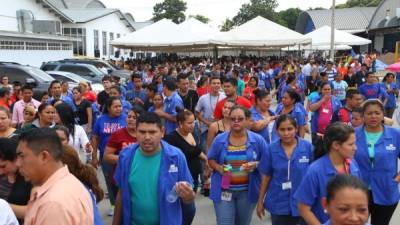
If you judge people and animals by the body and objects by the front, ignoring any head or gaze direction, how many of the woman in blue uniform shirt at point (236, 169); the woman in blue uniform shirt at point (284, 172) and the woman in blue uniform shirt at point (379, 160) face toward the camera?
3

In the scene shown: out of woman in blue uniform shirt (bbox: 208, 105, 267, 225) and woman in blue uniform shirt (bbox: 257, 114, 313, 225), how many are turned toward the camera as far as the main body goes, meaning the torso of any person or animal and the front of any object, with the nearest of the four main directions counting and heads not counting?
2

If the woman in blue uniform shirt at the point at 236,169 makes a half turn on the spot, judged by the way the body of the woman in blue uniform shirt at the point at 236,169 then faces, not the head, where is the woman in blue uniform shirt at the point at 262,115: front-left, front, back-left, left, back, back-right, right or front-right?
front

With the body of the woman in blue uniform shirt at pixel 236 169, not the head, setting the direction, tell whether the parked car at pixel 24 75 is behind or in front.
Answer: behind

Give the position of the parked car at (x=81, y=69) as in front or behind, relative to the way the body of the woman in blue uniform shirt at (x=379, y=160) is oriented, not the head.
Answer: behind

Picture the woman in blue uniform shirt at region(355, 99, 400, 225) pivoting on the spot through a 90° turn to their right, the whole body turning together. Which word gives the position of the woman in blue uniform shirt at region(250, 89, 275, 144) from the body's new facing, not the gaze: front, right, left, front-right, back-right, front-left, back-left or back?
front-right

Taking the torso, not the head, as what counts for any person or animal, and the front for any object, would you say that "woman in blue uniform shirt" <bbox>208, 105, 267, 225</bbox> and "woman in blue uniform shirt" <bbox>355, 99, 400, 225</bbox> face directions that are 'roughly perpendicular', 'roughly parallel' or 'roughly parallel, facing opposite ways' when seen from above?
roughly parallel

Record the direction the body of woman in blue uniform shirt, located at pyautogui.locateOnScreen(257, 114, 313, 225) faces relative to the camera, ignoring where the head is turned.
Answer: toward the camera

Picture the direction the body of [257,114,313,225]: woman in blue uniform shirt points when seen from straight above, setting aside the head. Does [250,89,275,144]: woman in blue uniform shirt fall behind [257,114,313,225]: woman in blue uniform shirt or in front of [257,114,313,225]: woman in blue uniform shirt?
behind

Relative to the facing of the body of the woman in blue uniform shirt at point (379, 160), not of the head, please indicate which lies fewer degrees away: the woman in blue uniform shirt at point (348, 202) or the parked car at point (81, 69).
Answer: the woman in blue uniform shirt

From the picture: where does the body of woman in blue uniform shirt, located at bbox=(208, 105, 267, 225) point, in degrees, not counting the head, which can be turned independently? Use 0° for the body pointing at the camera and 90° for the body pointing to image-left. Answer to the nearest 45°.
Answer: approximately 0°

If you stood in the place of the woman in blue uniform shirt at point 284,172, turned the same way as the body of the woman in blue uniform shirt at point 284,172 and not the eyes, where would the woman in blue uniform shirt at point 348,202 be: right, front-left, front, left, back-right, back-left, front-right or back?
front

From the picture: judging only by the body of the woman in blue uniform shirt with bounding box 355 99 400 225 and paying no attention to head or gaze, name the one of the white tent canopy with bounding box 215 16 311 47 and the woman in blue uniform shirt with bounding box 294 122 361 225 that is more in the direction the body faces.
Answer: the woman in blue uniform shirt

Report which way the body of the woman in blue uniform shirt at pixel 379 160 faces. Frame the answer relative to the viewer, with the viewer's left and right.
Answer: facing the viewer

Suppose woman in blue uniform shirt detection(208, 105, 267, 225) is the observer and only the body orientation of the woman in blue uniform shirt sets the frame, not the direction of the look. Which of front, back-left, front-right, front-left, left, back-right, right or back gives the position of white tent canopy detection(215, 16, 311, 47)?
back
